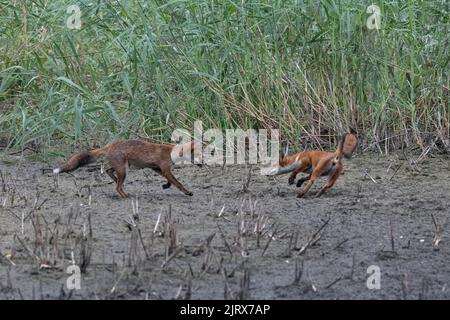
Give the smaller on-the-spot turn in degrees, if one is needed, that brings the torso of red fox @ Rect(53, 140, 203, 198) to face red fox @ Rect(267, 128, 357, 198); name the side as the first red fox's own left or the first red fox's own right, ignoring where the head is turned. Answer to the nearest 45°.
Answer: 0° — it already faces it

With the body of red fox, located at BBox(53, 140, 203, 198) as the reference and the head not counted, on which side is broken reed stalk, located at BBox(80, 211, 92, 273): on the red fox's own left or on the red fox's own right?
on the red fox's own right

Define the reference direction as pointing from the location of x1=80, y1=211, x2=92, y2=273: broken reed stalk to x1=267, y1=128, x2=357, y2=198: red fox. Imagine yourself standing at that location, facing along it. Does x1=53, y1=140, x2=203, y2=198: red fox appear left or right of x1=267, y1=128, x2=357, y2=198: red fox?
left

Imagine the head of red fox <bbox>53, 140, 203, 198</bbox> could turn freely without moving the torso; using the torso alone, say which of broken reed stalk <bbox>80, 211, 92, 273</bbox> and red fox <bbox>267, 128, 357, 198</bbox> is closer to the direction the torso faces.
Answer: the red fox

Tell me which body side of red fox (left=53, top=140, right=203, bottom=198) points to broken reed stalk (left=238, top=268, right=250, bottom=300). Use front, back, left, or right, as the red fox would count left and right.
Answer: right

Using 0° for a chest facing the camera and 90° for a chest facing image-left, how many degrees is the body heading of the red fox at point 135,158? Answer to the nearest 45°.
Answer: approximately 270°

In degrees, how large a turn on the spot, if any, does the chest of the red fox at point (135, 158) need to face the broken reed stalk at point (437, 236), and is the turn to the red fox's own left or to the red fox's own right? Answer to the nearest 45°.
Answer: approximately 45° to the red fox's own right

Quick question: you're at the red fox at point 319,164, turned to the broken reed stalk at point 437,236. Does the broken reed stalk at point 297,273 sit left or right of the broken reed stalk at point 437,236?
right
